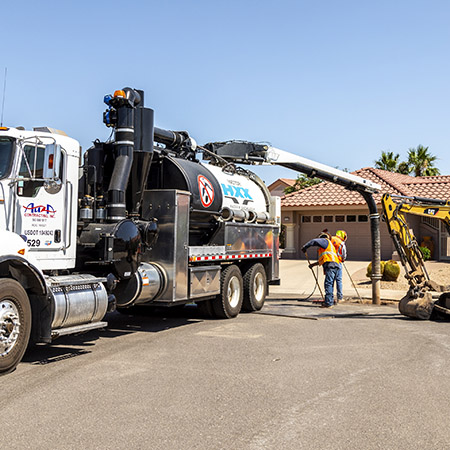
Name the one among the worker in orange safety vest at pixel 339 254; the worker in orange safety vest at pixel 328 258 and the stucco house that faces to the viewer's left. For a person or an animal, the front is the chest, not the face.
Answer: the worker in orange safety vest at pixel 328 258

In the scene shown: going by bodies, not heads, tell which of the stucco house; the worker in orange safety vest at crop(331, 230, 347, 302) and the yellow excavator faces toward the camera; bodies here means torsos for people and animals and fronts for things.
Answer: the stucco house

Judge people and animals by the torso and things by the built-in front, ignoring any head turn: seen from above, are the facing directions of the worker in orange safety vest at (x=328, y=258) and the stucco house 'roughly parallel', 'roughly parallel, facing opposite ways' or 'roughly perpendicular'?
roughly perpendicular

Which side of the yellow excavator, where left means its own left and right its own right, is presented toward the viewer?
left

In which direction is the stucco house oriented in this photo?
toward the camera

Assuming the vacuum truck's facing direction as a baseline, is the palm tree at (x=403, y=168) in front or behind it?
behind

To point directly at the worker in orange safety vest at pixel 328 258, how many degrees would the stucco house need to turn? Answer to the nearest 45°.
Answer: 0° — it already faces them

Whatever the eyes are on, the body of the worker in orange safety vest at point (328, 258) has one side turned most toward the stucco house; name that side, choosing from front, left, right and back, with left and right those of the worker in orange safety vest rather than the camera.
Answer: right

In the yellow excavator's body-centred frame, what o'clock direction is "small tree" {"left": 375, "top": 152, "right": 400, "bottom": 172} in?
The small tree is roughly at 3 o'clock from the yellow excavator.

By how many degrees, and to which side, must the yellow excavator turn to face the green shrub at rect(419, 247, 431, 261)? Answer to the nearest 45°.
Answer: approximately 90° to its right

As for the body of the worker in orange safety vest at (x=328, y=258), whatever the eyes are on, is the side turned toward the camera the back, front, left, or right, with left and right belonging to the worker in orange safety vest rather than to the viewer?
left
